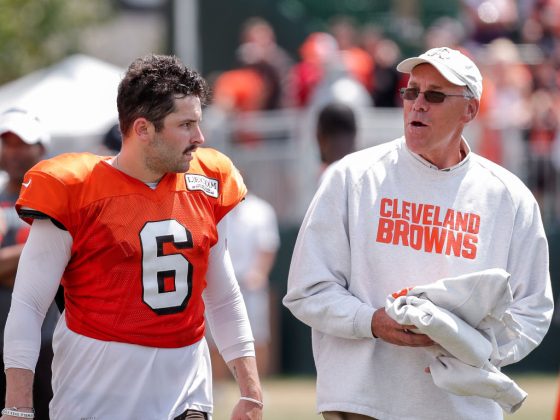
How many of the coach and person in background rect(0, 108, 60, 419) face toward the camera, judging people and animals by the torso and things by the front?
2

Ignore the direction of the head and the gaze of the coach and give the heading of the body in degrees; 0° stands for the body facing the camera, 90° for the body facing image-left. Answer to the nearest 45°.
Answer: approximately 0°

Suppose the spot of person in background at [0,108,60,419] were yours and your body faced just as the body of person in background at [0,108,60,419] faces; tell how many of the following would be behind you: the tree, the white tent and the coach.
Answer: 2

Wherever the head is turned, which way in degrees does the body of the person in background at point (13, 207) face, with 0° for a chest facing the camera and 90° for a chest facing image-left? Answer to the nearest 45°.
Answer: approximately 0°

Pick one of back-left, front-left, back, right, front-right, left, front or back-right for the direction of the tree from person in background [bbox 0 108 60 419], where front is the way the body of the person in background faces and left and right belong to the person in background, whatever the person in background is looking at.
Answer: back

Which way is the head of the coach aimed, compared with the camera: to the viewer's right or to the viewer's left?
to the viewer's left

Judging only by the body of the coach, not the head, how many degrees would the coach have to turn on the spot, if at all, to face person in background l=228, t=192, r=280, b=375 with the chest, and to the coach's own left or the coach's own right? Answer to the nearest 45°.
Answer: approximately 180°

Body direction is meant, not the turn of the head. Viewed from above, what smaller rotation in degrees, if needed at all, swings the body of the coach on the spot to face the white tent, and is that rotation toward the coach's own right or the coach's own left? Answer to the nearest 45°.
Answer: approximately 135° to the coach's own right
